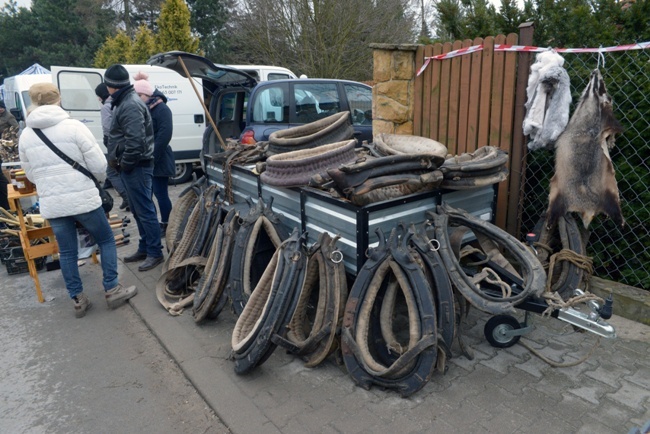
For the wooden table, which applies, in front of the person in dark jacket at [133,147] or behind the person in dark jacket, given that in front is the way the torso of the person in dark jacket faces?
in front

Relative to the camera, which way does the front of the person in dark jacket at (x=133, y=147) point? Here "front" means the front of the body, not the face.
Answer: to the viewer's left

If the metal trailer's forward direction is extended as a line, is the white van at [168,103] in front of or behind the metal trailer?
behind

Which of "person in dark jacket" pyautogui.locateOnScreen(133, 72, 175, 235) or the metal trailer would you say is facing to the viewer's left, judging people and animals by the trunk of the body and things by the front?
the person in dark jacket

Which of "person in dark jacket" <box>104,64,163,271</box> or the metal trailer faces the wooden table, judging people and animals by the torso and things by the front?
the person in dark jacket

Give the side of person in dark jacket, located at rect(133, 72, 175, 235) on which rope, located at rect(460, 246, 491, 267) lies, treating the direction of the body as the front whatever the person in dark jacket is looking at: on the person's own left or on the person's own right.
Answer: on the person's own left

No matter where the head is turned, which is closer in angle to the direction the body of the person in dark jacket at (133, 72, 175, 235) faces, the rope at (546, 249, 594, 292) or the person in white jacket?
the person in white jacket

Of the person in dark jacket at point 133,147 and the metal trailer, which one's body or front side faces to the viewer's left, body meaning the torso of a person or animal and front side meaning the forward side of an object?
the person in dark jacket

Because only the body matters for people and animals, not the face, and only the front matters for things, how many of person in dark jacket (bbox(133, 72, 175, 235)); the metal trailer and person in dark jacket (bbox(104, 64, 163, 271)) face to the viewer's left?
2

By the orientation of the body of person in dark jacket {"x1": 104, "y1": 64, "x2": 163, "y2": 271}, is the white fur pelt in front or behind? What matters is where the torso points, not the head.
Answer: behind

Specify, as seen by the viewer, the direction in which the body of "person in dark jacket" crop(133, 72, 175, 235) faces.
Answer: to the viewer's left
